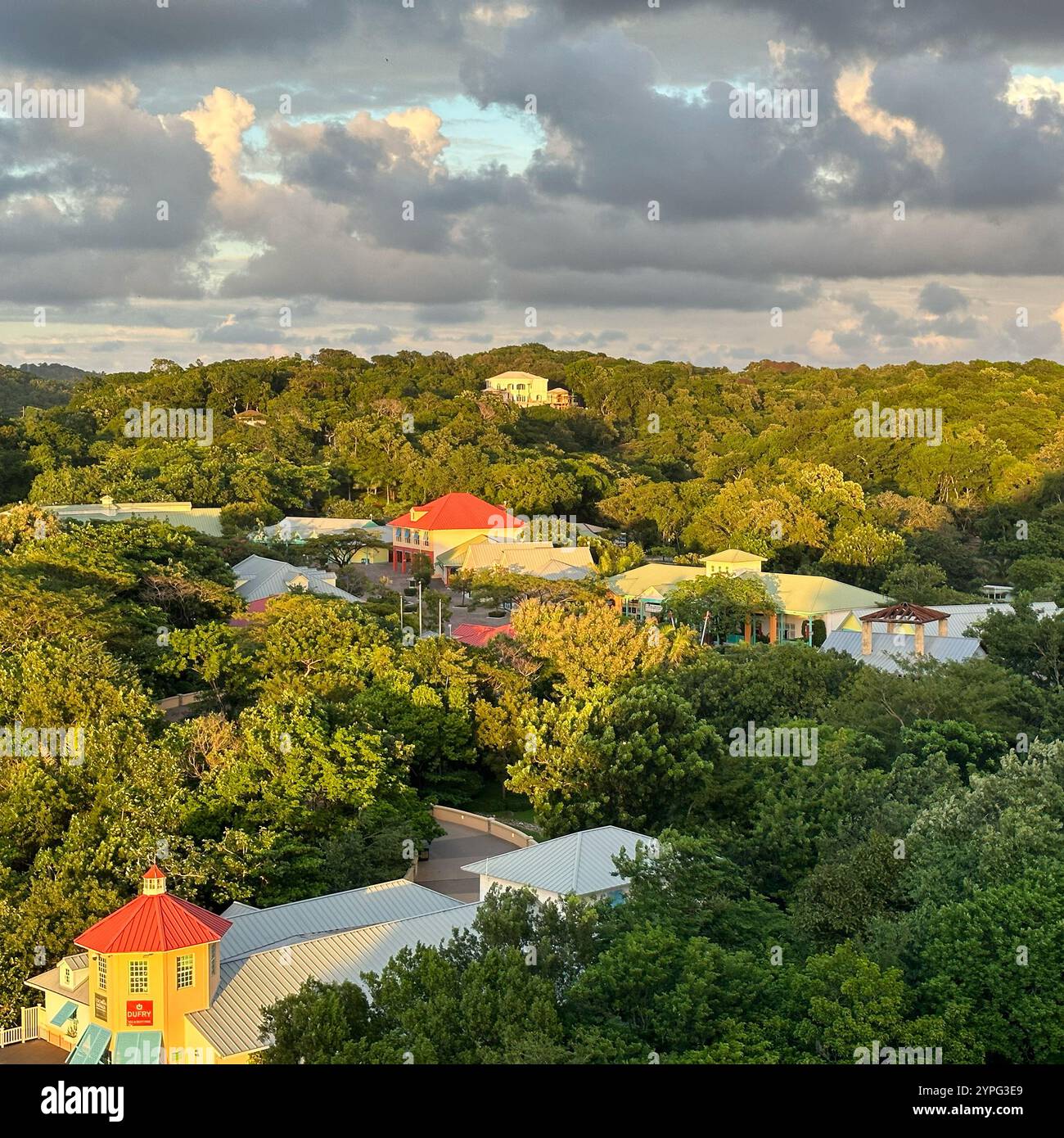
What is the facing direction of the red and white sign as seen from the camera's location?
facing the viewer

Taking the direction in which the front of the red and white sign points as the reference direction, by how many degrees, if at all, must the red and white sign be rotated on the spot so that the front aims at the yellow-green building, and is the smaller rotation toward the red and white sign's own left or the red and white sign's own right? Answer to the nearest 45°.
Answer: approximately 135° to the red and white sign's own left

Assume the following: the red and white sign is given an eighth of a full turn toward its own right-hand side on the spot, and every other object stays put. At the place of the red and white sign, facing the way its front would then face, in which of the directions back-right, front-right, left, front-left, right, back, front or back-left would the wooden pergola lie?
back
